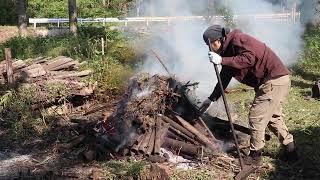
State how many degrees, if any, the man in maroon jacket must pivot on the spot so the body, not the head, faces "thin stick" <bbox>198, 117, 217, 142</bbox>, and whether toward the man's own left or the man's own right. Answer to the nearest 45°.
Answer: approximately 45° to the man's own right

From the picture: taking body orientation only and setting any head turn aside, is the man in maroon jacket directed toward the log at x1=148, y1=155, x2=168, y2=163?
yes

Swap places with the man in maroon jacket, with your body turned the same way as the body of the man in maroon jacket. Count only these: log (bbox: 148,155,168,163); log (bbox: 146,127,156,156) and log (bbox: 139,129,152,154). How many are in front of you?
3

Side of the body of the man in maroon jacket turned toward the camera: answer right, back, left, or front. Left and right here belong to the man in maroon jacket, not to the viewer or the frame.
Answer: left

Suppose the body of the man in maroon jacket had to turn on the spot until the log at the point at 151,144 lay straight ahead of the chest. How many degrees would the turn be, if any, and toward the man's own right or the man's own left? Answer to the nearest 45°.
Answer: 0° — they already face it

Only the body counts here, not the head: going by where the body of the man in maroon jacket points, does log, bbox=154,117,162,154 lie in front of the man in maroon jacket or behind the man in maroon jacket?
in front

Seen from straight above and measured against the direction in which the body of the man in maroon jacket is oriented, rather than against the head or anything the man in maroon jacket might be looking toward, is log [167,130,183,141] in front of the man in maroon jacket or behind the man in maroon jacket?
in front

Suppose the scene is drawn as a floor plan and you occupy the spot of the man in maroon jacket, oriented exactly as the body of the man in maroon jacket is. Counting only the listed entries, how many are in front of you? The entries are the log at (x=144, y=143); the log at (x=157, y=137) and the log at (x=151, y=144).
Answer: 3

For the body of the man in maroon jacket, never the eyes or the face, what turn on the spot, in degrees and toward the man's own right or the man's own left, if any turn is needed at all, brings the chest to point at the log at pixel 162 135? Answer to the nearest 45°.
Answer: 0° — they already face it

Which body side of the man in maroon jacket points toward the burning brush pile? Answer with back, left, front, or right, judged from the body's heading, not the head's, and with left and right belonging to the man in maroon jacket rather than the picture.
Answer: front
